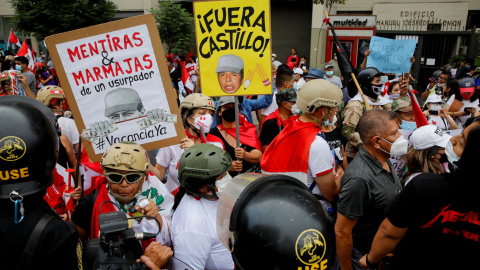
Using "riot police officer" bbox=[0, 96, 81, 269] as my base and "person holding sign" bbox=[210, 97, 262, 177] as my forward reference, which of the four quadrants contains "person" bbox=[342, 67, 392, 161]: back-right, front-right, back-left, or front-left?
front-right

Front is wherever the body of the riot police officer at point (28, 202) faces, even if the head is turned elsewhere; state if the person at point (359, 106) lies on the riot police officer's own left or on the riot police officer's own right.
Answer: on the riot police officer's own right

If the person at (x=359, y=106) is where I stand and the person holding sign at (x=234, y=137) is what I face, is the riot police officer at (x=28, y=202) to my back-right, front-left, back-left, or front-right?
front-left

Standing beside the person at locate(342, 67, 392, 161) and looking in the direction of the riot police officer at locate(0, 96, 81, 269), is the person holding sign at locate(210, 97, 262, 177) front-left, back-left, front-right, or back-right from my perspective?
front-right

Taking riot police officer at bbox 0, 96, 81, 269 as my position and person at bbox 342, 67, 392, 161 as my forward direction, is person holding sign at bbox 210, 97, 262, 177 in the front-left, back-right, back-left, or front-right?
front-left

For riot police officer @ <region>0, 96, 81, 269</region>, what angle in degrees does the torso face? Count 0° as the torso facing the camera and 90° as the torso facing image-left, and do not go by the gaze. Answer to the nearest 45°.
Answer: approximately 180°

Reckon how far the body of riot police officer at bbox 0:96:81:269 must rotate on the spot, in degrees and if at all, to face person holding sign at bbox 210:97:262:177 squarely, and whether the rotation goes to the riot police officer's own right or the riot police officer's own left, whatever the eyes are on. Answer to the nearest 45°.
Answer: approximately 45° to the riot police officer's own right
